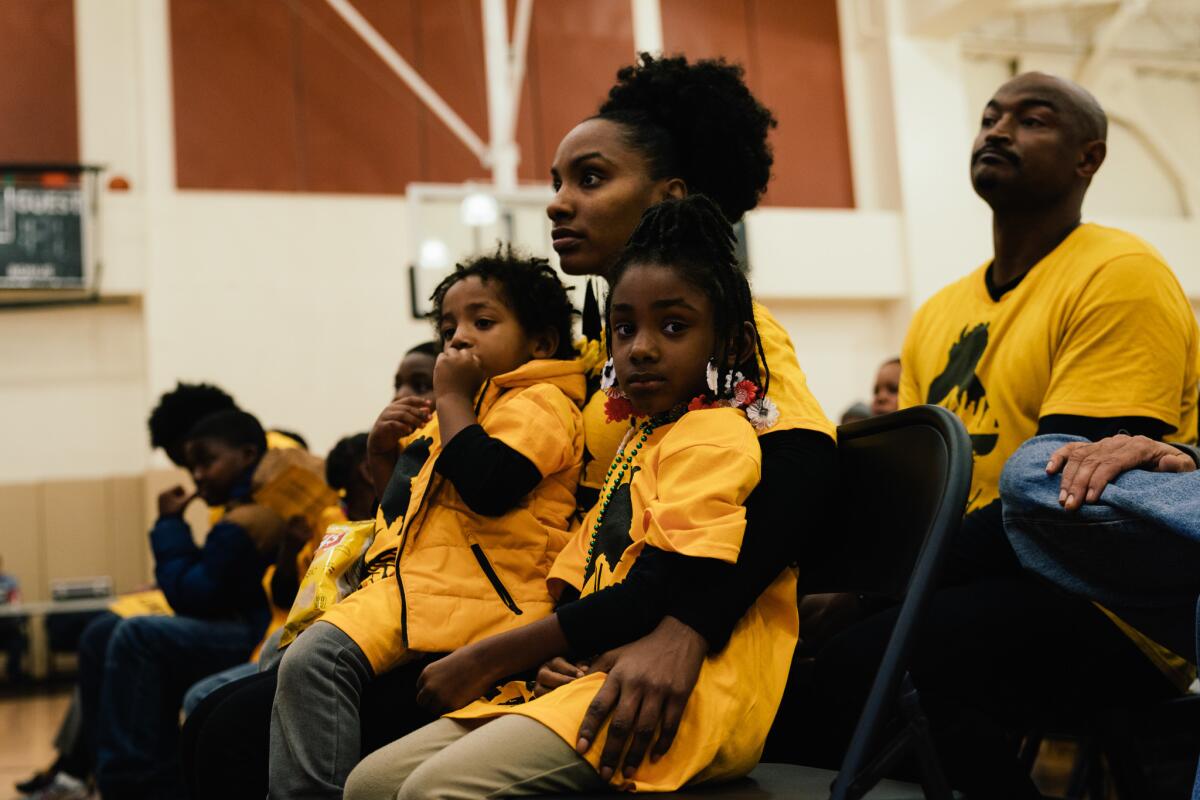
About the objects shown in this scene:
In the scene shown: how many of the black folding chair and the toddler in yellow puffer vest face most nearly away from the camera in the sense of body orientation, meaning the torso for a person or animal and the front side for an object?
0

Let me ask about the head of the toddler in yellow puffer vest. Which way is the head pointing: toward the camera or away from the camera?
toward the camera

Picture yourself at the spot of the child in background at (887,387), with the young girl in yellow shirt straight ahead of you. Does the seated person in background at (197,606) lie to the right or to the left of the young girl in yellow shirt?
right

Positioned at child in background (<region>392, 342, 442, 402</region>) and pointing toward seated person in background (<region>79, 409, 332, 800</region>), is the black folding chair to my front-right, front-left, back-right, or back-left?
back-left

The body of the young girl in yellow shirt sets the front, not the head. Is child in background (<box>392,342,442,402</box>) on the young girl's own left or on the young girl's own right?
on the young girl's own right

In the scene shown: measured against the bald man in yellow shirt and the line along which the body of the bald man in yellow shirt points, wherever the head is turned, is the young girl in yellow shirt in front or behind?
in front

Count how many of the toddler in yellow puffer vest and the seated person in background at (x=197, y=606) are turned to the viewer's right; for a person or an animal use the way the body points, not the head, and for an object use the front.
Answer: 0

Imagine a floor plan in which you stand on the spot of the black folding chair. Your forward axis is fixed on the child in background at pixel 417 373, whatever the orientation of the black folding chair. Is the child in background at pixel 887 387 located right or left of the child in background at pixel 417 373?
right

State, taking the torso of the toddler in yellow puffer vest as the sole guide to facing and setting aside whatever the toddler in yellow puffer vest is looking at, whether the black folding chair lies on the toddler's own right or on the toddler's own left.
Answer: on the toddler's own left

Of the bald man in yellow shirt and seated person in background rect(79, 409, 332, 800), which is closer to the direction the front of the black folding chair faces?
the seated person in background

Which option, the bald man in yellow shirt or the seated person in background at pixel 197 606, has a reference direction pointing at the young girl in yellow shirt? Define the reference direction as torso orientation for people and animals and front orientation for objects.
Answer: the bald man in yellow shirt

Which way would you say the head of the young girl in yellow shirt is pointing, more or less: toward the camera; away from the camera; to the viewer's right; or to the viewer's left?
toward the camera

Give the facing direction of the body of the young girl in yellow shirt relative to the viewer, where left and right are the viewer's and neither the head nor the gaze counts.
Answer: facing the viewer and to the left of the viewer

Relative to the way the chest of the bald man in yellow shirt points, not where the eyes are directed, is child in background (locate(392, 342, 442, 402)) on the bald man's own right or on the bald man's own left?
on the bald man's own right

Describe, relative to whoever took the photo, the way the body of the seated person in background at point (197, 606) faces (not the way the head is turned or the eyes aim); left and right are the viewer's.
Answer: facing to the left of the viewer
